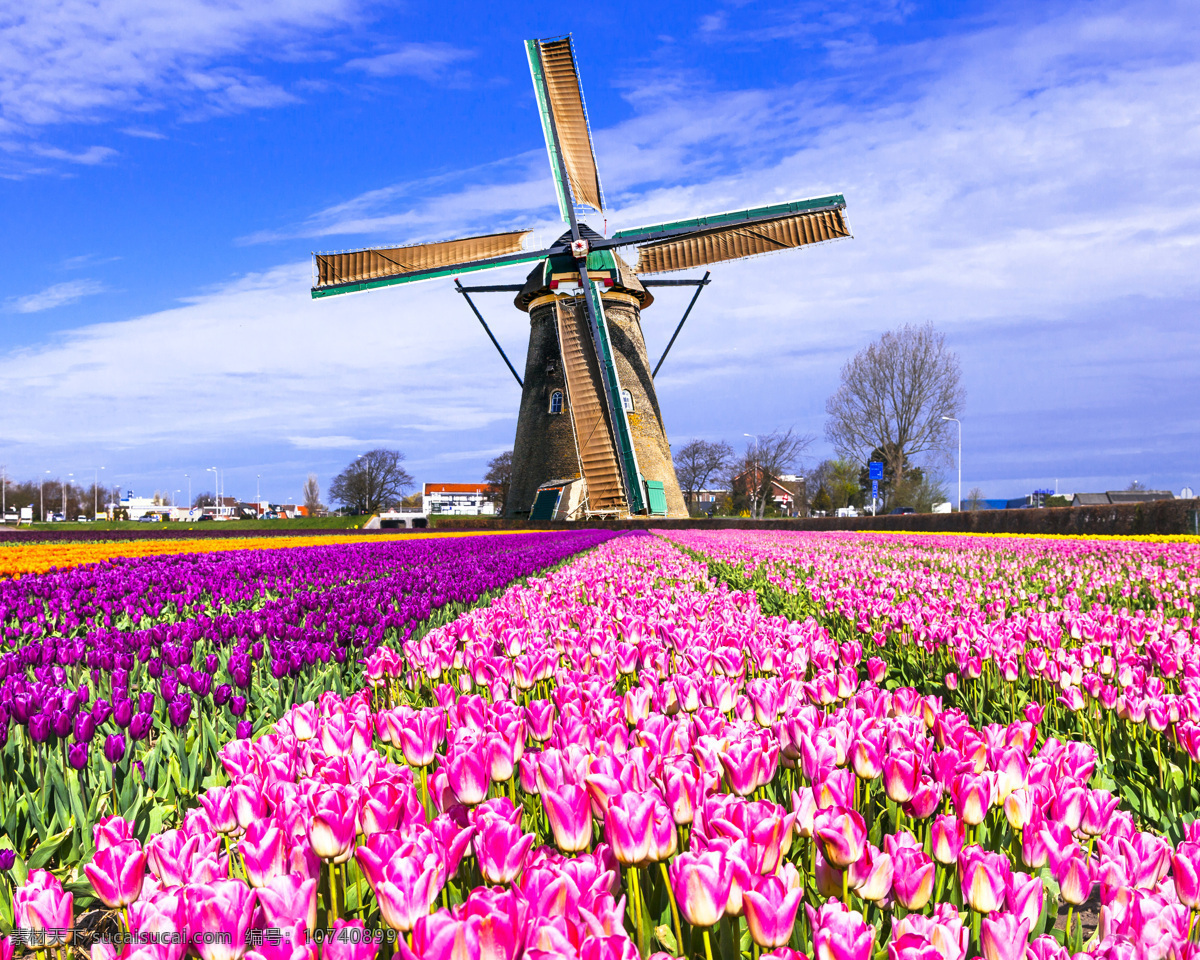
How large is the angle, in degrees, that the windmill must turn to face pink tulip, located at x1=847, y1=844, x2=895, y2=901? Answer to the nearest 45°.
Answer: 0° — it already faces it

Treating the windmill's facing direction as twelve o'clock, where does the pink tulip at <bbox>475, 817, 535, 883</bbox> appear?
The pink tulip is roughly at 12 o'clock from the windmill.

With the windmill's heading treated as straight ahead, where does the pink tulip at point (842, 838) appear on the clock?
The pink tulip is roughly at 12 o'clock from the windmill.

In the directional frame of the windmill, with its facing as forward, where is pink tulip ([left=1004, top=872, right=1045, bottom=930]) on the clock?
The pink tulip is roughly at 12 o'clock from the windmill.

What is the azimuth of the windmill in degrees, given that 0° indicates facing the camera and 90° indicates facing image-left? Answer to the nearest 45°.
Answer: approximately 0°

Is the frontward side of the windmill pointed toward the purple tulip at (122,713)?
yes

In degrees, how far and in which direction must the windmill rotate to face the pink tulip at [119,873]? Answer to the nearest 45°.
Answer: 0° — it already faces it

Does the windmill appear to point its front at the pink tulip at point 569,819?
yes

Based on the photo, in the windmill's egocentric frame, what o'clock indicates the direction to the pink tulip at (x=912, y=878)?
The pink tulip is roughly at 12 o'clock from the windmill.

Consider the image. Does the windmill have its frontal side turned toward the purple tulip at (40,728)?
yes

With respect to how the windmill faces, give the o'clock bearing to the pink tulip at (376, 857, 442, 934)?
The pink tulip is roughly at 12 o'clock from the windmill.

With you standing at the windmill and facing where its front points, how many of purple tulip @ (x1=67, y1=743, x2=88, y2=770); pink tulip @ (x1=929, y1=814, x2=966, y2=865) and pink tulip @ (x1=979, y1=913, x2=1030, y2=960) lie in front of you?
3
